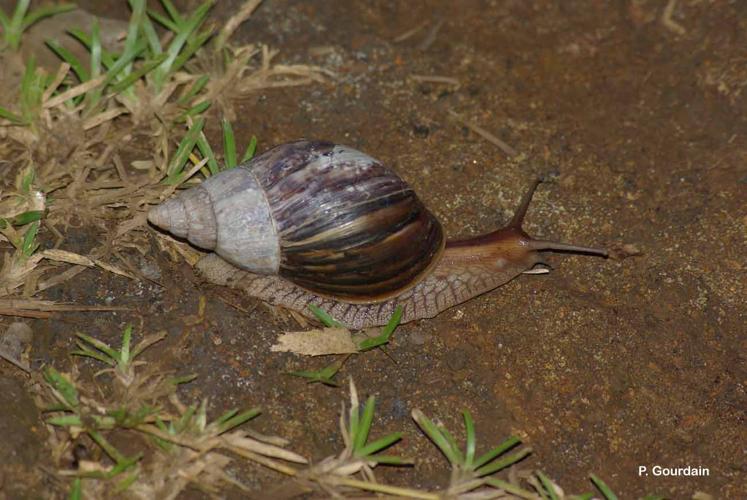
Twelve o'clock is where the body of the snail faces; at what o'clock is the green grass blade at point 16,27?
The green grass blade is roughly at 7 o'clock from the snail.

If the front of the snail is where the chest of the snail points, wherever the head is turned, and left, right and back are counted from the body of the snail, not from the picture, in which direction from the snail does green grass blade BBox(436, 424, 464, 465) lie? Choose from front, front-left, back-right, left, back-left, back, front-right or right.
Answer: front-right

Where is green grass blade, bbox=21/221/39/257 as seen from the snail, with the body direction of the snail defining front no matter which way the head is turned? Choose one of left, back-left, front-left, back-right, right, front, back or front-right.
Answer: back

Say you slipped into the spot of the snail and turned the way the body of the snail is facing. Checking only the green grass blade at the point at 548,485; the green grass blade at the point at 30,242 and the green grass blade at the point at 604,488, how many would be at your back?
1

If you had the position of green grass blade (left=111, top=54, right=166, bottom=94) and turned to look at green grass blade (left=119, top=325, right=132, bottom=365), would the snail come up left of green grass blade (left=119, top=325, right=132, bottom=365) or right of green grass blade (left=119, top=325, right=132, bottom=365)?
left

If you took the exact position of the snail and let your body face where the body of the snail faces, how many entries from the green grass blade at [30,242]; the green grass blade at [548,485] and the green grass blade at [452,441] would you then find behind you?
1

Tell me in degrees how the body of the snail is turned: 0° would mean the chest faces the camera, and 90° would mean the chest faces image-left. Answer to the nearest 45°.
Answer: approximately 270°

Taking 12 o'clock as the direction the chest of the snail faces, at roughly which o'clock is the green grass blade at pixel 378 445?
The green grass blade is roughly at 2 o'clock from the snail.

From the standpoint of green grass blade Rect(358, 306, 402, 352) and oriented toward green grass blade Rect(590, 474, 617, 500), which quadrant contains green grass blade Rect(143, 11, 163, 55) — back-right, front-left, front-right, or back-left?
back-left

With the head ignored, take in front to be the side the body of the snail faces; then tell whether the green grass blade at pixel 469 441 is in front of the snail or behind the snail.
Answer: in front
